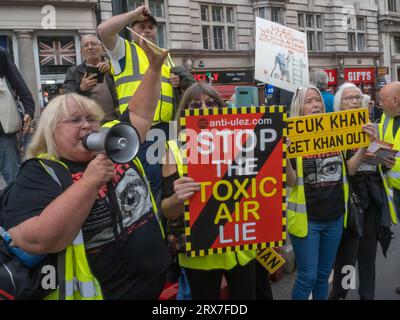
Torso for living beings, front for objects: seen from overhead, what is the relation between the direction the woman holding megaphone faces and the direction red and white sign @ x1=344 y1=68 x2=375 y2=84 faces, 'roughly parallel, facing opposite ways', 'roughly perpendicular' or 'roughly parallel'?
roughly perpendicular

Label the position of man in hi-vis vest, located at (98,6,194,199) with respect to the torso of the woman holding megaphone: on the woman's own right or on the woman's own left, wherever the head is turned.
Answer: on the woman's own left

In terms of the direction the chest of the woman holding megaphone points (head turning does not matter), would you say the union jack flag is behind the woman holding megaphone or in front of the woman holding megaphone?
behind

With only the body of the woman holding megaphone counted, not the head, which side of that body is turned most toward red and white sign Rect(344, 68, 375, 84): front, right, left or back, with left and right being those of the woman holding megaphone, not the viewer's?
left

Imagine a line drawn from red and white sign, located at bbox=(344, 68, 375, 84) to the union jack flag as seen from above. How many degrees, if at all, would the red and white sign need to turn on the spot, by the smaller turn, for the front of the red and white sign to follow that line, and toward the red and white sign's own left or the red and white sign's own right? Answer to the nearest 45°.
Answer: approximately 45° to the red and white sign's own right

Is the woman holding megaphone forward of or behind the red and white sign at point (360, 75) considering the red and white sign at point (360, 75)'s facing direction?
forward

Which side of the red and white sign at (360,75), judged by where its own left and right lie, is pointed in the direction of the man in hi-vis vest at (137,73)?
front

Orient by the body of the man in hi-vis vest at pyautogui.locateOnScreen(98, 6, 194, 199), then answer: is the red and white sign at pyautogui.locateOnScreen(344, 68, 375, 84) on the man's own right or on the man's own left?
on the man's own left

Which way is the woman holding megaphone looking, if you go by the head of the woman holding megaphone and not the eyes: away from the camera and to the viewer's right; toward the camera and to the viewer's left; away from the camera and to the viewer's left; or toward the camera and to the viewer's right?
toward the camera and to the viewer's right

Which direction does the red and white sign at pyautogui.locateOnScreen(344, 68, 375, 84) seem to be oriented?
toward the camera
